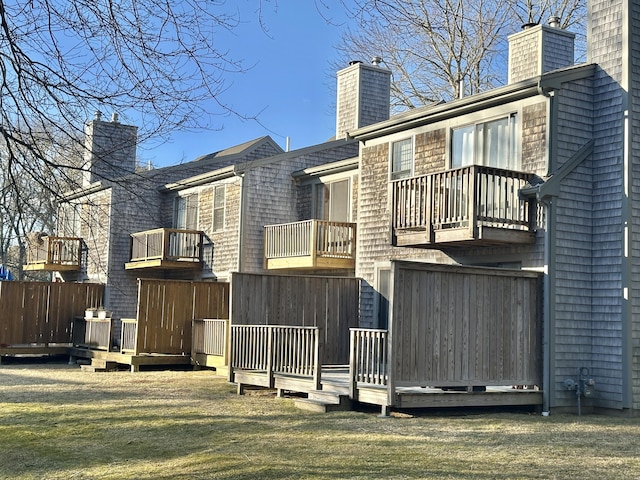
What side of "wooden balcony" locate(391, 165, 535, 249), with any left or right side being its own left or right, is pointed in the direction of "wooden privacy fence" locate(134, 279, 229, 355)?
right

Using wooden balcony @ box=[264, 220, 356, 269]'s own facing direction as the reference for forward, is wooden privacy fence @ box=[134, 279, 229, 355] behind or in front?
in front

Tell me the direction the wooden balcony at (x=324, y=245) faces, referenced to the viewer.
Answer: facing the viewer and to the left of the viewer

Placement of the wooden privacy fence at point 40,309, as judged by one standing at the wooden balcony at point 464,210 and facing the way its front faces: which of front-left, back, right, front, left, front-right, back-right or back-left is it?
right

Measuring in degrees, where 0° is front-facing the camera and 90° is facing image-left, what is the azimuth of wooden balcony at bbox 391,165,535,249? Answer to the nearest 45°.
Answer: approximately 45°

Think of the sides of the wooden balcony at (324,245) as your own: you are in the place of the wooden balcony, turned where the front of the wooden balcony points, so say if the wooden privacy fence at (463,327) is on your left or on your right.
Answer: on your left

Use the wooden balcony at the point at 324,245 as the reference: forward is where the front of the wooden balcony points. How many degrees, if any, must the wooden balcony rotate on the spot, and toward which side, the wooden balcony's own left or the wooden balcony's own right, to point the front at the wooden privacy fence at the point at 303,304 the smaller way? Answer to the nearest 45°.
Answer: approximately 45° to the wooden balcony's own left

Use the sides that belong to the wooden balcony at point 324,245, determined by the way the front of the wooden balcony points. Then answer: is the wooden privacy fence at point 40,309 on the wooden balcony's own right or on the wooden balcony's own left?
on the wooden balcony's own right

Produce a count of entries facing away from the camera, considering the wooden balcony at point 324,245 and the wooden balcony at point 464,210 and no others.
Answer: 0

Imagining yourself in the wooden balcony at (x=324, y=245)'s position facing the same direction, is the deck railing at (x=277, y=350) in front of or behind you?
in front
